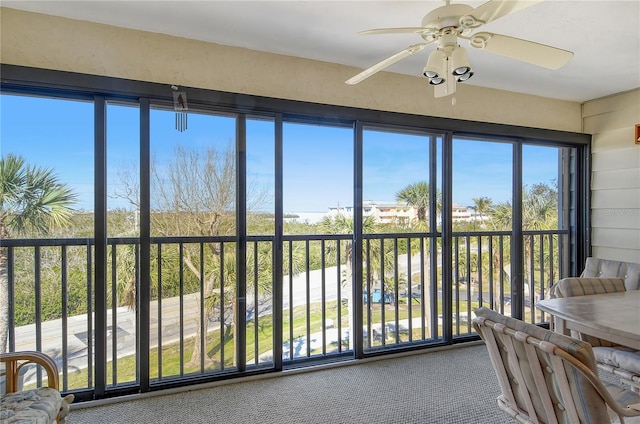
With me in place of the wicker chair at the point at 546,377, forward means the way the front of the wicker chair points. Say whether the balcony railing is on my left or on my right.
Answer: on my left

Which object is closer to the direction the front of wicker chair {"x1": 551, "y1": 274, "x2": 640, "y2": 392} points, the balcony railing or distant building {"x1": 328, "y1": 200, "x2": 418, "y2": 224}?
the balcony railing

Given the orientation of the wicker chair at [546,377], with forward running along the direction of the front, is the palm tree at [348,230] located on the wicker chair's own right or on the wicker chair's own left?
on the wicker chair's own left

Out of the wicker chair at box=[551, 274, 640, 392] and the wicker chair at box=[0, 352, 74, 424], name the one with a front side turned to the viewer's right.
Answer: the wicker chair at box=[0, 352, 74, 424]

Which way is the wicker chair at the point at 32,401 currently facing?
to the viewer's right

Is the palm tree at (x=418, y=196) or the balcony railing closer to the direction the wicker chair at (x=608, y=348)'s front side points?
the balcony railing

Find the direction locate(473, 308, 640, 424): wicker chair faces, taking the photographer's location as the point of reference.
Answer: facing away from the viewer and to the right of the viewer

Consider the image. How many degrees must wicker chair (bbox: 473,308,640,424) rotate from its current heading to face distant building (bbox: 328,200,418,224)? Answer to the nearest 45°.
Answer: approximately 90° to its left
